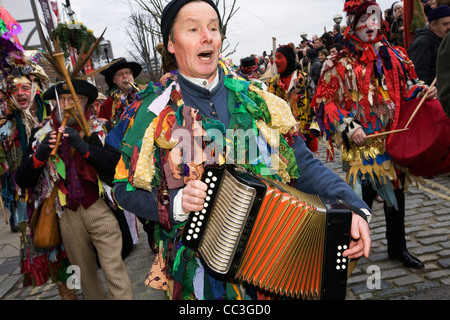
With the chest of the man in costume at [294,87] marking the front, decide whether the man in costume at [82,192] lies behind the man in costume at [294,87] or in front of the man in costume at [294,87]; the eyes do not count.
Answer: in front

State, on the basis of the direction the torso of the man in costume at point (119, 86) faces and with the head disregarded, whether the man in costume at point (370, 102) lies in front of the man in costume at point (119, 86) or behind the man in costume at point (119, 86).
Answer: in front

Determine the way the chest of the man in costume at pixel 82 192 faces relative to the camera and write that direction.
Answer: toward the camera

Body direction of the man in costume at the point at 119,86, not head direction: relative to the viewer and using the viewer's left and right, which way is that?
facing the viewer and to the right of the viewer

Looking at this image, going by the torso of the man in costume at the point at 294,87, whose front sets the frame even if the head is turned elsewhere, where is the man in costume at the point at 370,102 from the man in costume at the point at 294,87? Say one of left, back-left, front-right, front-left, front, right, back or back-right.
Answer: front-left
